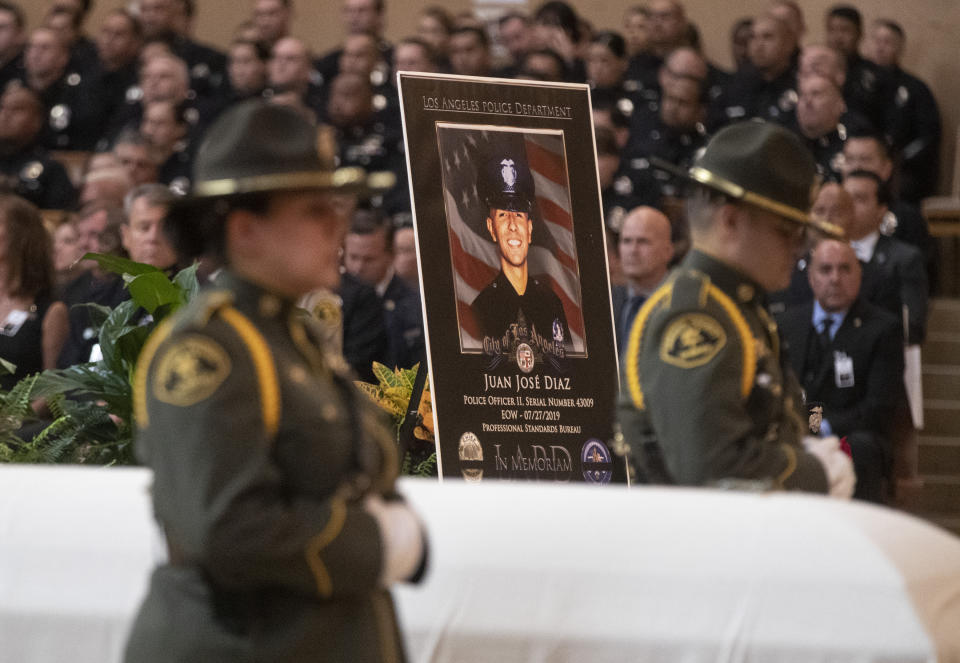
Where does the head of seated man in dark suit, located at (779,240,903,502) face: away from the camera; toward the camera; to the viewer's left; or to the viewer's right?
toward the camera

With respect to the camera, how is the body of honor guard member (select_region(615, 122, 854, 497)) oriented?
to the viewer's right

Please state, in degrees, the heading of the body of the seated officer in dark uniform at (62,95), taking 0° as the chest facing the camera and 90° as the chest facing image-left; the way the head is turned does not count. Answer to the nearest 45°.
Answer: approximately 45°

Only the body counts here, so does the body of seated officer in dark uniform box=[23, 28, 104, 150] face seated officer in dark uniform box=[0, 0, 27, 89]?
no

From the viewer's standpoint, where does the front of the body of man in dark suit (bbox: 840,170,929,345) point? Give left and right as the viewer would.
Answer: facing the viewer and to the left of the viewer

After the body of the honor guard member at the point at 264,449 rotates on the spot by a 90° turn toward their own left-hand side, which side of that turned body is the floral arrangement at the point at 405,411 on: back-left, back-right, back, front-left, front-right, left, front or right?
front

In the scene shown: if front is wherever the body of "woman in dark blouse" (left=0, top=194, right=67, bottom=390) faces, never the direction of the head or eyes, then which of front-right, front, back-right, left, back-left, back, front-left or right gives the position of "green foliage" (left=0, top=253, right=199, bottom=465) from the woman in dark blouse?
front-left

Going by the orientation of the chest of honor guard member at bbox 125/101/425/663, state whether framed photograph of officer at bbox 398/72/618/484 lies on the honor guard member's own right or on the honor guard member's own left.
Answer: on the honor guard member's own left

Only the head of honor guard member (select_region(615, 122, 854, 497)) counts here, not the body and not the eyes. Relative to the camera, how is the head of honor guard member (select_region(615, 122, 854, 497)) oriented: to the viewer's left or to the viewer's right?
to the viewer's right

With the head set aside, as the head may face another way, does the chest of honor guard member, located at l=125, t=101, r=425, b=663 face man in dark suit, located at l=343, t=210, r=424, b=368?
no

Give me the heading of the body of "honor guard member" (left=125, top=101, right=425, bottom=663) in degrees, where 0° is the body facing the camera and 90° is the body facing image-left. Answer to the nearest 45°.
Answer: approximately 270°

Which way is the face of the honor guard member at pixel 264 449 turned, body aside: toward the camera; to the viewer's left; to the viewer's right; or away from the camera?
to the viewer's right

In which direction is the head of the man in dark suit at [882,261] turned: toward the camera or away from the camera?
toward the camera

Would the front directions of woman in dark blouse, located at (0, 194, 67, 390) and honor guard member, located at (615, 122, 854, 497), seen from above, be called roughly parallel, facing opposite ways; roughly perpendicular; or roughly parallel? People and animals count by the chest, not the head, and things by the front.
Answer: roughly perpendicular

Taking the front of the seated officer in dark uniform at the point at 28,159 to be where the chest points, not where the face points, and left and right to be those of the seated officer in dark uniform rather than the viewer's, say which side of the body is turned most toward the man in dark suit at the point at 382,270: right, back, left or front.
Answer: left
